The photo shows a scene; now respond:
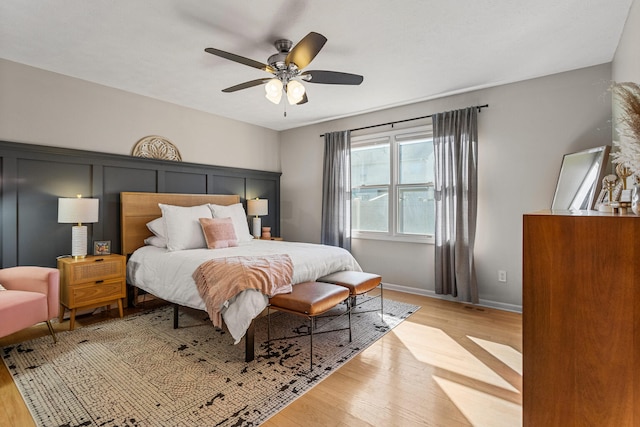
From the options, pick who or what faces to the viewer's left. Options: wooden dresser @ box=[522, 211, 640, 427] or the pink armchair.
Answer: the wooden dresser

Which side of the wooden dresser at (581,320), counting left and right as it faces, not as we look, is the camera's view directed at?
left

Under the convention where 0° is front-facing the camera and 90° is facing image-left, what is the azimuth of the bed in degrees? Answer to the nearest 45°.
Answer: approximately 315°

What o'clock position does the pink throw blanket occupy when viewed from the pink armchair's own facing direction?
The pink throw blanket is roughly at 12 o'clock from the pink armchair.

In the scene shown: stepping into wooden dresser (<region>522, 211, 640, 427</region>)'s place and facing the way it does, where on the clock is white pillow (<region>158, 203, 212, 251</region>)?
The white pillow is roughly at 12 o'clock from the wooden dresser.

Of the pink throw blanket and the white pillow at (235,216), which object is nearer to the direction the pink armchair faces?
the pink throw blanket

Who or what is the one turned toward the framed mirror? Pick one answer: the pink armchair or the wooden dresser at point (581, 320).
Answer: the pink armchair

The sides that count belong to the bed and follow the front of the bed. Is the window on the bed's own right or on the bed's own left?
on the bed's own left

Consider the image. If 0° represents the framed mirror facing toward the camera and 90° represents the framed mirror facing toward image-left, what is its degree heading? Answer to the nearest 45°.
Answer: approximately 45°
